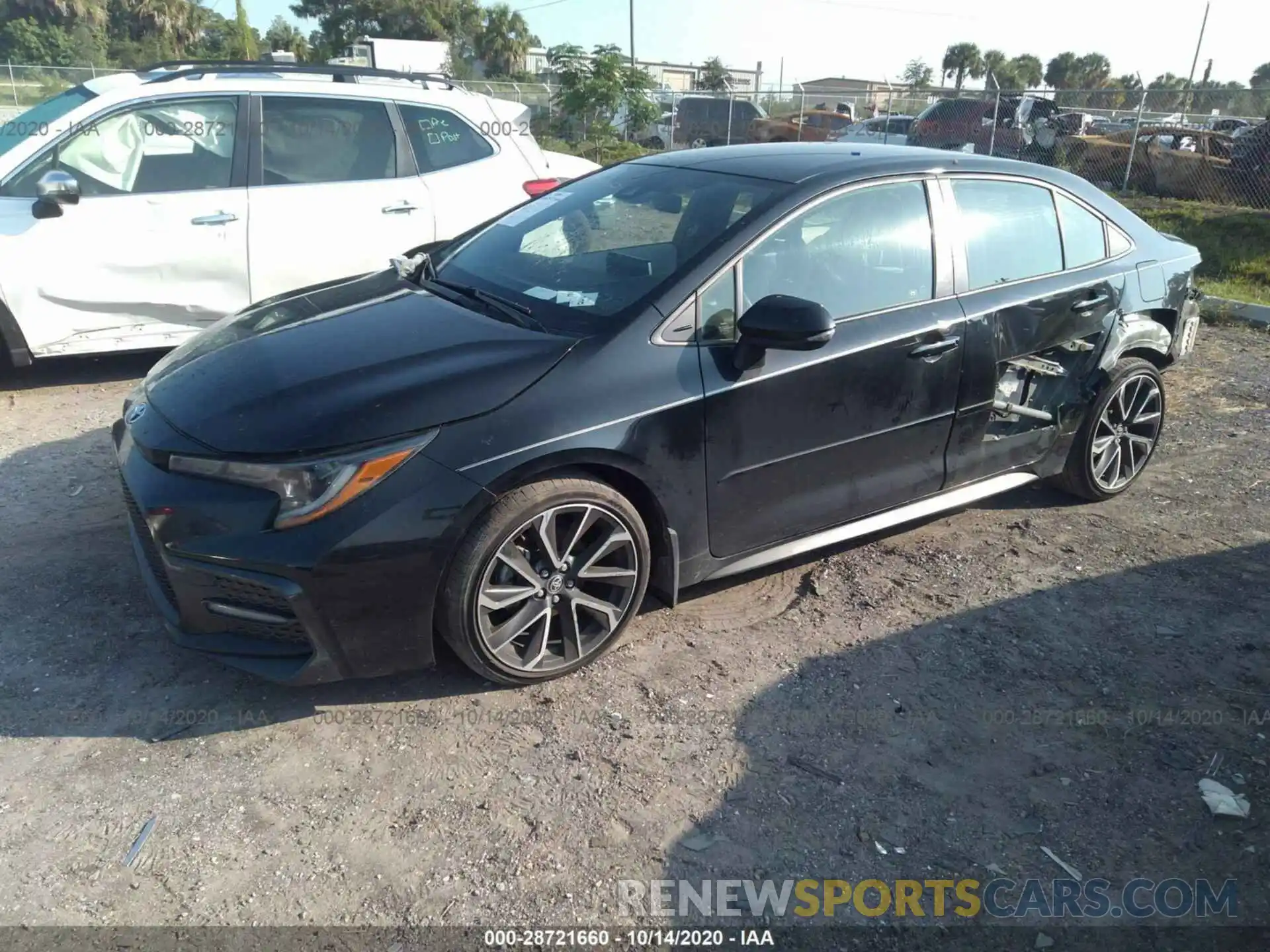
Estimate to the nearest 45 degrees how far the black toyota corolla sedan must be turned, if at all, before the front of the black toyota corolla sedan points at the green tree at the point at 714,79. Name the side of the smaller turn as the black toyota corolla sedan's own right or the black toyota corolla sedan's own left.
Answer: approximately 135° to the black toyota corolla sedan's own right

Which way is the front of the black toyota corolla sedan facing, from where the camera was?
facing the viewer and to the left of the viewer

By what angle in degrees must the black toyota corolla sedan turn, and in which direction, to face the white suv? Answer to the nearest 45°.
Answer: approximately 90° to its right

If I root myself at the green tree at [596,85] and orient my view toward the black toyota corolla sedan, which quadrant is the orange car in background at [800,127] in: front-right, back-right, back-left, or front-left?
back-left

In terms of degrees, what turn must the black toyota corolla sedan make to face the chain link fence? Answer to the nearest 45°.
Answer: approximately 180°

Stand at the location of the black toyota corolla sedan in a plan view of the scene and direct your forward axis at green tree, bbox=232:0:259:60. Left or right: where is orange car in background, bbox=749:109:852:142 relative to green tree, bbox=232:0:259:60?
right

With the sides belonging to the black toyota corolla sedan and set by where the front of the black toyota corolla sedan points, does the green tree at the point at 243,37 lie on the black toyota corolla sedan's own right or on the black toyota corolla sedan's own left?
on the black toyota corolla sedan's own right

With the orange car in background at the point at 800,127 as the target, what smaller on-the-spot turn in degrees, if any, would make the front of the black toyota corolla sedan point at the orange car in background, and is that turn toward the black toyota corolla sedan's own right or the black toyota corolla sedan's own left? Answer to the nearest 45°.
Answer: approximately 135° to the black toyota corolla sedan's own right

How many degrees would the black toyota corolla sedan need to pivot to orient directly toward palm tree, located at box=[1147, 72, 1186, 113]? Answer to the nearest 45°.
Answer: approximately 180°

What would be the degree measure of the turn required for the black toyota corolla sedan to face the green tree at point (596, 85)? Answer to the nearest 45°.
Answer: approximately 135° to its right
